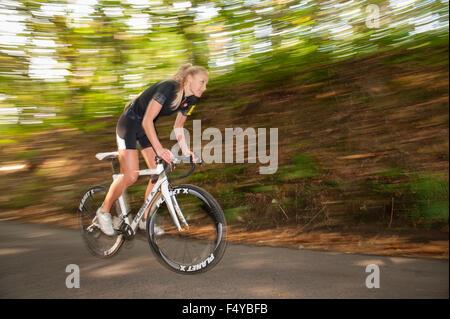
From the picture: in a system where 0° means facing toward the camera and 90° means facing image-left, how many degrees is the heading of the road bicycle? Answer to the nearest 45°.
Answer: approximately 315°
